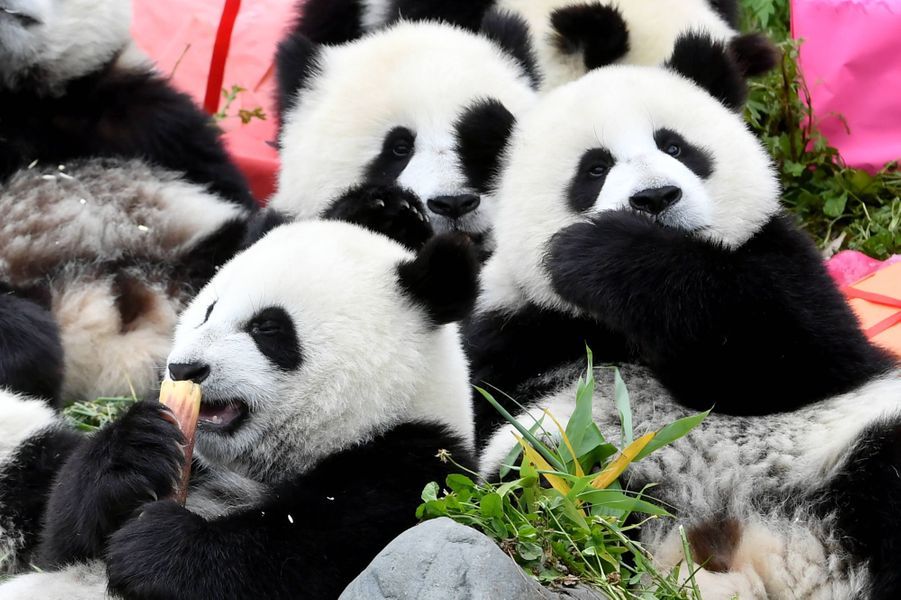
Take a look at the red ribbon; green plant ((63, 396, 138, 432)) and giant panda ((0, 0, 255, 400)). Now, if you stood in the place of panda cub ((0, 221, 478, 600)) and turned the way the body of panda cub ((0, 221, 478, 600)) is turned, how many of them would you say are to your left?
0

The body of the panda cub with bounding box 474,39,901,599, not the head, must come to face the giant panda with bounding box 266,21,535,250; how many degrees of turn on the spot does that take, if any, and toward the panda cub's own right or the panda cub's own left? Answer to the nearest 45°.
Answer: approximately 135° to the panda cub's own right

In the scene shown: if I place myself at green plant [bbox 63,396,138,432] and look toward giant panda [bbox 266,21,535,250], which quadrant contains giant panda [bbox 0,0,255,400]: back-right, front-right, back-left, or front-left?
front-left

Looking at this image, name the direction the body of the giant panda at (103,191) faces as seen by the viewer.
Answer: toward the camera

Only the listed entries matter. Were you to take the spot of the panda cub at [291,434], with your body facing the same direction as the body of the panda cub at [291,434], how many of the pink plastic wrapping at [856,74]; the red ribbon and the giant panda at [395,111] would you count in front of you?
0

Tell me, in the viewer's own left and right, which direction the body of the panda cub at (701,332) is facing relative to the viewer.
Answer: facing the viewer

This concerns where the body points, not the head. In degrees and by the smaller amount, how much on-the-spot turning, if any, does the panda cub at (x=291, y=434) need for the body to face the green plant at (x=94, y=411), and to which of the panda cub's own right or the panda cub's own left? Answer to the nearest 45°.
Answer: approximately 90° to the panda cub's own right

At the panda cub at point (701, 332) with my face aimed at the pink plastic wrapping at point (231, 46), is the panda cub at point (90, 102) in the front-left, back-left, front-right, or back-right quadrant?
front-left

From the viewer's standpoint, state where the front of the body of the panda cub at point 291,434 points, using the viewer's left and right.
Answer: facing the viewer and to the left of the viewer

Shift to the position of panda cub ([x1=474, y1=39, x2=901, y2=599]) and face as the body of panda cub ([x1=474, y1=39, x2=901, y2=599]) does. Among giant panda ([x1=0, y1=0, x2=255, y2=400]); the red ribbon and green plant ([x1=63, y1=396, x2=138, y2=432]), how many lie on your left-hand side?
0

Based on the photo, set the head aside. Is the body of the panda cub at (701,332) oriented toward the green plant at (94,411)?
no

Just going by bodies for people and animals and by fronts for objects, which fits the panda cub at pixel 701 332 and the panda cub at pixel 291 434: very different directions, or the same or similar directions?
same or similar directions

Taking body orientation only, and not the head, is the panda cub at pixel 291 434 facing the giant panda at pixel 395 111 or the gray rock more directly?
the gray rock

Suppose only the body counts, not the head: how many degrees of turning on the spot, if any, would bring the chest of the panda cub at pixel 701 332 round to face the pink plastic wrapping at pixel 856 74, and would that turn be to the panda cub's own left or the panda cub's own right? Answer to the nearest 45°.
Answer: approximately 180°
